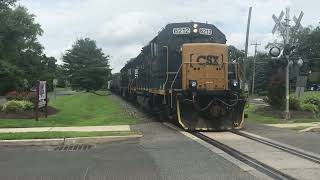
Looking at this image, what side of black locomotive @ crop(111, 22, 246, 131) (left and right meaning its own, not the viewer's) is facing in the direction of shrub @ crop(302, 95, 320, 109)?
left

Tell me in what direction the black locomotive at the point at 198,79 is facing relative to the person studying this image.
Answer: facing the viewer and to the right of the viewer

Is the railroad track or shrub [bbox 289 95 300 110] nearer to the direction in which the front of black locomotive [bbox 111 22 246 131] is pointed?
the railroad track

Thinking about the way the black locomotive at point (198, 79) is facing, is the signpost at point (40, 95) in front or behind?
behind

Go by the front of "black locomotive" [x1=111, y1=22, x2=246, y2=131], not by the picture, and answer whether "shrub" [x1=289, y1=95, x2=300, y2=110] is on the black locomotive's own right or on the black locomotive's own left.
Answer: on the black locomotive's own left

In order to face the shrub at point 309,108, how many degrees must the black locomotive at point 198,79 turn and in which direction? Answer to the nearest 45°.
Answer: approximately 90° to its left
